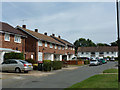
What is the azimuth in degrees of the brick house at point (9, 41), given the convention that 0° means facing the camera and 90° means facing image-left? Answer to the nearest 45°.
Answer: approximately 315°

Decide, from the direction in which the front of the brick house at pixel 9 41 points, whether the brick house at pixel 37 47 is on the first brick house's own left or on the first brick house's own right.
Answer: on the first brick house's own left

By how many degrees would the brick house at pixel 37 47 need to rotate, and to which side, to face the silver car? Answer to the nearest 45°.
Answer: approximately 45° to its right

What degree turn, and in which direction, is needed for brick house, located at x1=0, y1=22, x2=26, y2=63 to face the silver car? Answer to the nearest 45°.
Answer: approximately 45° to its right

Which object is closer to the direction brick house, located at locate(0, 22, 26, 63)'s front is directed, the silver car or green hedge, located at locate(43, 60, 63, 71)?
the green hedge

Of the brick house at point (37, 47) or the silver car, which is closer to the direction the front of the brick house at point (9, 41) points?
the silver car

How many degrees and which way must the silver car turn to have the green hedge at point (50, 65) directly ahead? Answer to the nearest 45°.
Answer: approximately 90° to its right

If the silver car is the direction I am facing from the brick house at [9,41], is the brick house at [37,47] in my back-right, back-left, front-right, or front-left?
back-left

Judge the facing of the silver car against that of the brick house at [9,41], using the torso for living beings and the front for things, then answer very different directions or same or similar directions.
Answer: very different directions

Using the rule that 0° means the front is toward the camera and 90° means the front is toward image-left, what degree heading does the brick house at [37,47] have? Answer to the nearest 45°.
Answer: approximately 315°
